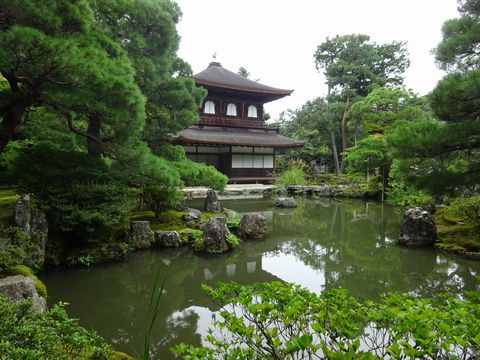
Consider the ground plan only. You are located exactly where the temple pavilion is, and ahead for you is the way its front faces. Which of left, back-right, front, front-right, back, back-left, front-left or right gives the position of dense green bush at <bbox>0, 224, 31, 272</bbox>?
front

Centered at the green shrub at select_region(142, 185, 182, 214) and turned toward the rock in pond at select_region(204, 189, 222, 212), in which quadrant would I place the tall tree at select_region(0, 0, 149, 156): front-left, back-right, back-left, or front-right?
back-right

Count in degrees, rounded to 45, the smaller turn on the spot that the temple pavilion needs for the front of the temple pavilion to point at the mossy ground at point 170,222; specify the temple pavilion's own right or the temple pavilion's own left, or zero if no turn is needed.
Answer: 0° — it already faces it

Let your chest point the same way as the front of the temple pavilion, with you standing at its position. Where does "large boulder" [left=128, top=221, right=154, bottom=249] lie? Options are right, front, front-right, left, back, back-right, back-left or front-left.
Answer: front

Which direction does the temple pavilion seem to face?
toward the camera

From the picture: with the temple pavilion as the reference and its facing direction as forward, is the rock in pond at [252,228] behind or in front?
in front

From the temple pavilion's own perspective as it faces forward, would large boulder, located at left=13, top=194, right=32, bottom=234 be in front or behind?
in front

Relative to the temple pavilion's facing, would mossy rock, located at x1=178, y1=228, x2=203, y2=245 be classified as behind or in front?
in front

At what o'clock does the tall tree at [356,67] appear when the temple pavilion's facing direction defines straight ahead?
The tall tree is roughly at 8 o'clock from the temple pavilion.

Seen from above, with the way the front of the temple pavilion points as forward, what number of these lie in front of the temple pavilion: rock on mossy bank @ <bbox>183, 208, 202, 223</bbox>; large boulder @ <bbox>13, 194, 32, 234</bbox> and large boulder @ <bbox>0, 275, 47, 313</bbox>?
3

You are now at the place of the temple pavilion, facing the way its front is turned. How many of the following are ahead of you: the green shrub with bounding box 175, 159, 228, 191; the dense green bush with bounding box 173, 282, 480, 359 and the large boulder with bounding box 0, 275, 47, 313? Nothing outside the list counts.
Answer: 3

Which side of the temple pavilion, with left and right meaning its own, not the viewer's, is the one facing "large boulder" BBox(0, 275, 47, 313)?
front

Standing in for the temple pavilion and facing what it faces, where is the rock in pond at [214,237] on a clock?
The rock in pond is roughly at 12 o'clock from the temple pavilion.

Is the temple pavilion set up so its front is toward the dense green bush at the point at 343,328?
yes
